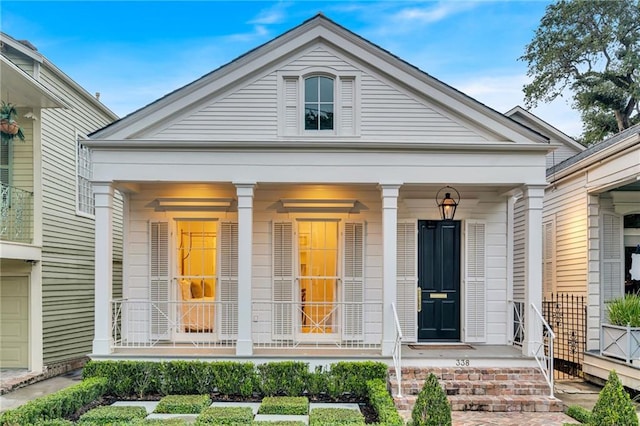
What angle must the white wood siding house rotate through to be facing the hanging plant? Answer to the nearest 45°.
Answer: approximately 90° to its right

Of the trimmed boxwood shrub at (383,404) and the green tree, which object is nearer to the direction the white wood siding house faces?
the trimmed boxwood shrub

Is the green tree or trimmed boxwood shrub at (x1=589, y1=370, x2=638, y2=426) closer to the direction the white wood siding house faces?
the trimmed boxwood shrub

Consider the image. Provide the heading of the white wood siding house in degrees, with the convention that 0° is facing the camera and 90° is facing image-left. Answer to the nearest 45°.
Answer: approximately 0°

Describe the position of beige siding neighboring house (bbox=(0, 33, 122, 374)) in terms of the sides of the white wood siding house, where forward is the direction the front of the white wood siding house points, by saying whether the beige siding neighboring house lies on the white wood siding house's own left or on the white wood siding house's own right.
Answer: on the white wood siding house's own right

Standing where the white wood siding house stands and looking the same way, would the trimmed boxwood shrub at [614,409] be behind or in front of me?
in front

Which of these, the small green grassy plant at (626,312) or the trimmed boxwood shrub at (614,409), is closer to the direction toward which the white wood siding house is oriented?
the trimmed boxwood shrub

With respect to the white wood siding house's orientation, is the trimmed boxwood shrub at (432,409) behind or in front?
in front

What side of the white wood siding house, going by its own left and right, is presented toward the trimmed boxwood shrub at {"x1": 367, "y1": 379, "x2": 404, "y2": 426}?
front
